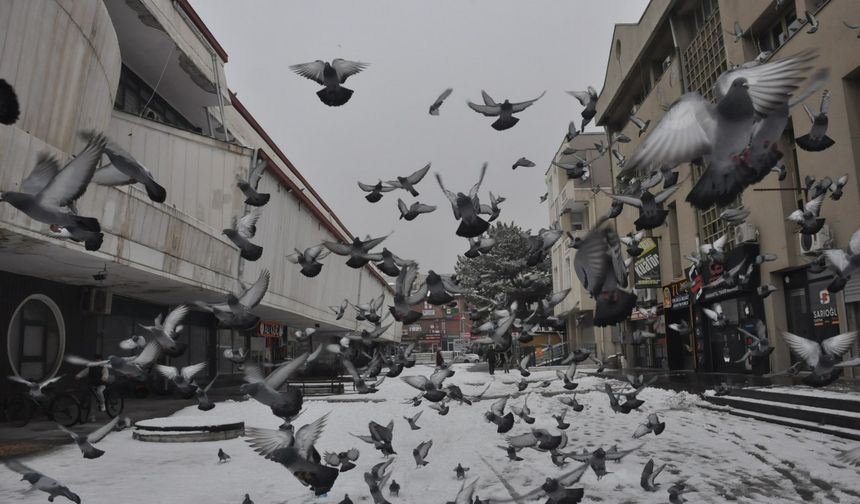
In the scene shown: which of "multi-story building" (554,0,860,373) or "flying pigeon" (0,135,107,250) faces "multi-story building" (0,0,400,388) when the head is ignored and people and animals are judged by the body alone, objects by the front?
"multi-story building" (554,0,860,373)

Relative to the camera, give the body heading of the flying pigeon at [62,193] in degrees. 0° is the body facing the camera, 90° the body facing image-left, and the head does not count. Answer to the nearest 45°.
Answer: approximately 90°

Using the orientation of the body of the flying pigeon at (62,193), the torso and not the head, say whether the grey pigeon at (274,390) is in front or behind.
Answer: behind

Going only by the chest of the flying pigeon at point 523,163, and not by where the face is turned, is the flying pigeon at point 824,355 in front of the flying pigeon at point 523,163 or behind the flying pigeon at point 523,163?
behind

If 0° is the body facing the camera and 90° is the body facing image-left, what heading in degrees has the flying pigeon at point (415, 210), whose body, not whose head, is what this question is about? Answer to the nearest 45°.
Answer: approximately 45°

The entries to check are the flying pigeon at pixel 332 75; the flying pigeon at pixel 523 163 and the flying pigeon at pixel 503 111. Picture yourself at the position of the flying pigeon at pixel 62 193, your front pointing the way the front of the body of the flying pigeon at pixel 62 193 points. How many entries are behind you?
3

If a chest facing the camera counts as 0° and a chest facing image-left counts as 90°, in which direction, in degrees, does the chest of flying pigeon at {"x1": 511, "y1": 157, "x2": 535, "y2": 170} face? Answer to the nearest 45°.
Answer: approximately 90°
